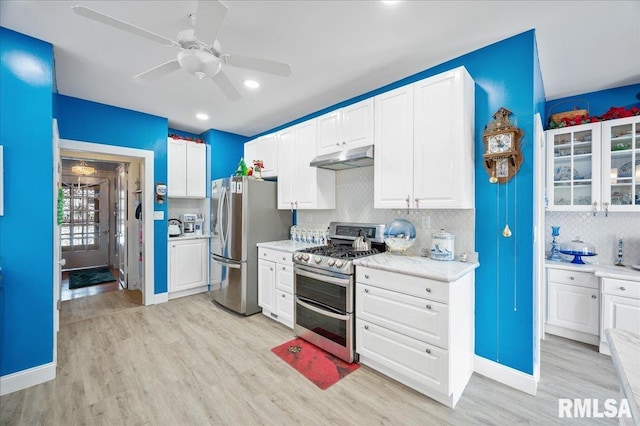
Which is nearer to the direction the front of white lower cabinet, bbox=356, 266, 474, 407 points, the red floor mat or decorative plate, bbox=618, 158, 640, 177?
the red floor mat

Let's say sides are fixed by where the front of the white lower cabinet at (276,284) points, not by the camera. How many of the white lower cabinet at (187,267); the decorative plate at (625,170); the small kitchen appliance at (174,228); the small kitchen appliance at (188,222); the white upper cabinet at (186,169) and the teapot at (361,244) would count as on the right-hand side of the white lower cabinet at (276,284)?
4

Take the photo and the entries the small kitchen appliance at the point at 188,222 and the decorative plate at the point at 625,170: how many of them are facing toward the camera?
2

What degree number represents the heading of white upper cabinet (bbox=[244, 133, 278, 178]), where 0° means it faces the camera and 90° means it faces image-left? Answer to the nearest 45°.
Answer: approximately 45°

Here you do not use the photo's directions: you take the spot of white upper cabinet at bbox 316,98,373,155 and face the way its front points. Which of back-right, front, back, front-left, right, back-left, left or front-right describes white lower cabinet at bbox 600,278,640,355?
back-left

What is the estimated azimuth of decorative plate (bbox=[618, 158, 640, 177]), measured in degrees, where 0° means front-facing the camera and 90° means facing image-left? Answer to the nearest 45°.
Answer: approximately 0°
